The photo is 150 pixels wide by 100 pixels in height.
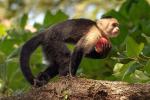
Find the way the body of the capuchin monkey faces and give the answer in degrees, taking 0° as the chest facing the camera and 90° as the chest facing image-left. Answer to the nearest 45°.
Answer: approximately 270°

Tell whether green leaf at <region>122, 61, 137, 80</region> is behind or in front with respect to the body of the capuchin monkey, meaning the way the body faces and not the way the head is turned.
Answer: in front
